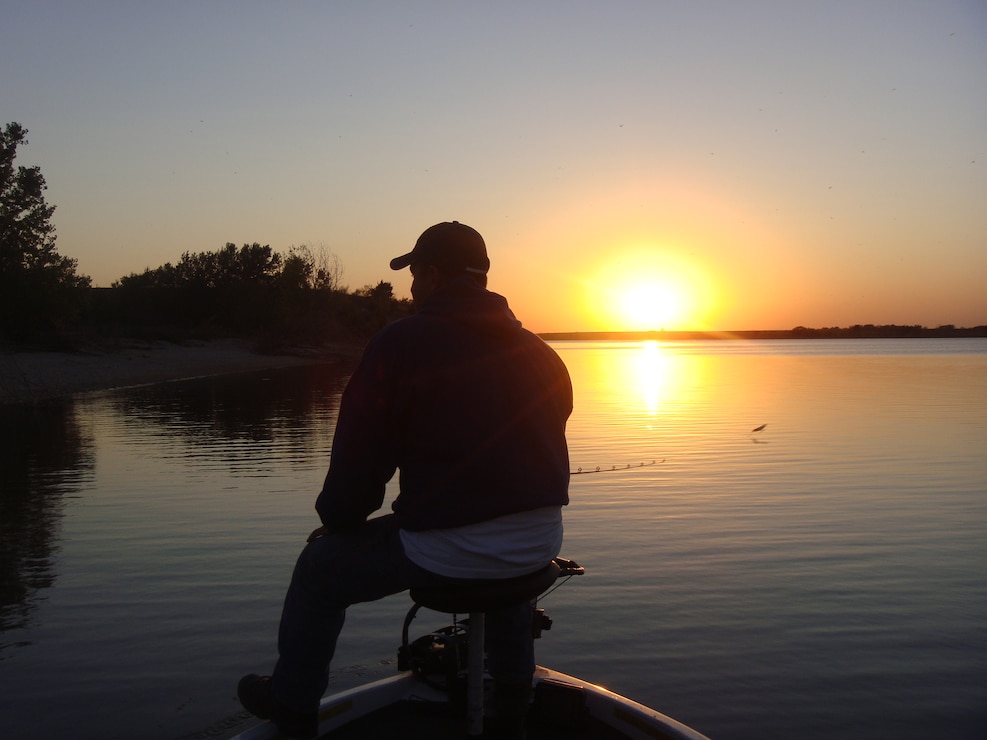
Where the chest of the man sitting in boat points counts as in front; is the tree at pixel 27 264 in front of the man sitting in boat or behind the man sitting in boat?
in front

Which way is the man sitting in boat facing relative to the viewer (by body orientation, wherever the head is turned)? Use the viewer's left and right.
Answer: facing away from the viewer and to the left of the viewer

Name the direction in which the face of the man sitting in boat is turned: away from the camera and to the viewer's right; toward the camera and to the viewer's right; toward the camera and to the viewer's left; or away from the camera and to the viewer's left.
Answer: away from the camera and to the viewer's left
